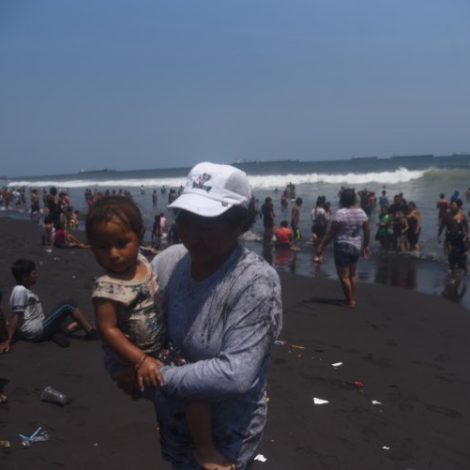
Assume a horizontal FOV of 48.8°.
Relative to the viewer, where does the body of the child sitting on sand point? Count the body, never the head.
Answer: to the viewer's right

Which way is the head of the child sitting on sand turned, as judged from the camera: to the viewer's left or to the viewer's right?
to the viewer's right

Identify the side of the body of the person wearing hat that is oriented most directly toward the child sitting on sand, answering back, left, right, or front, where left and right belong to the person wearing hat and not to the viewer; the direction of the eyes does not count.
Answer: right

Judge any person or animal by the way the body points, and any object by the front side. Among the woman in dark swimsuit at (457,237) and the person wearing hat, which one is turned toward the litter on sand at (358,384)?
the woman in dark swimsuit

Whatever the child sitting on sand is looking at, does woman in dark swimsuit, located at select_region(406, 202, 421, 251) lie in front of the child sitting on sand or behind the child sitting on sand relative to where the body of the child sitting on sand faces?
in front

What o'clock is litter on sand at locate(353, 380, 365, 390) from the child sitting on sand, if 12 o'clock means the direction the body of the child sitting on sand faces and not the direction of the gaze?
The litter on sand is roughly at 1 o'clock from the child sitting on sand.

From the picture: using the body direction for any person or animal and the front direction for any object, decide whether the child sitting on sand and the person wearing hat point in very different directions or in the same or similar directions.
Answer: very different directions

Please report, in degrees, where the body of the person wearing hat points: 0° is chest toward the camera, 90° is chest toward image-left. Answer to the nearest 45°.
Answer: approximately 45°

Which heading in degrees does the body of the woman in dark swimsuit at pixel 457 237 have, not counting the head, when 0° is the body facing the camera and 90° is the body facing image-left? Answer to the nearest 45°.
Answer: approximately 0°

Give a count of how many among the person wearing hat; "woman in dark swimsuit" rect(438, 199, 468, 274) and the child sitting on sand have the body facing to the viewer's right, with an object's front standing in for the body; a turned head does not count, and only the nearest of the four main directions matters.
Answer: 1

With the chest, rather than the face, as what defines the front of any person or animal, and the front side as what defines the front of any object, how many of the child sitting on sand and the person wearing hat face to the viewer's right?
1

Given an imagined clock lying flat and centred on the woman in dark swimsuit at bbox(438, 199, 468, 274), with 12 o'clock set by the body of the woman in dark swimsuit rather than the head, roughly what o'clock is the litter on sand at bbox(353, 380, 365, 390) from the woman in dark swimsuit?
The litter on sand is roughly at 12 o'clock from the woman in dark swimsuit.

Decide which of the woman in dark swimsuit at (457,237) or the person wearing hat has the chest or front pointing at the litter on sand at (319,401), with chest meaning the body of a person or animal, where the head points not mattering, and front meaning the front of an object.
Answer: the woman in dark swimsuit

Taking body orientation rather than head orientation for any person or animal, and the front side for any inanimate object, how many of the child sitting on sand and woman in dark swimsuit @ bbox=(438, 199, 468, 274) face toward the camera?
1
